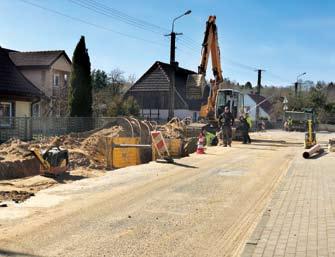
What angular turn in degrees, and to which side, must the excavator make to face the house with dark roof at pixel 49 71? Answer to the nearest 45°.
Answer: approximately 90° to its right

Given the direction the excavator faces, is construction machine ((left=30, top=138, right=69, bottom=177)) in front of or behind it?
in front

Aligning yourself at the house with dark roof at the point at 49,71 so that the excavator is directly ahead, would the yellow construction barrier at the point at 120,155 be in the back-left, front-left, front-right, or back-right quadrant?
front-right

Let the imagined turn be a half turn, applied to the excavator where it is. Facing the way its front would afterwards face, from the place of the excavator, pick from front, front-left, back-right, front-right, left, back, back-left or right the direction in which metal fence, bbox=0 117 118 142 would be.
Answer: back

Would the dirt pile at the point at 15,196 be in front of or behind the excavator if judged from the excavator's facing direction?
in front

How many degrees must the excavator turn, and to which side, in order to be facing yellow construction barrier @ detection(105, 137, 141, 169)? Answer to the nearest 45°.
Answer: approximately 45° to its left

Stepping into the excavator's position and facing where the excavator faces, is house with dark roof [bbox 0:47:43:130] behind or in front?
in front

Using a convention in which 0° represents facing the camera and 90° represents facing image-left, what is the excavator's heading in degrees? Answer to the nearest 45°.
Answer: approximately 45°
